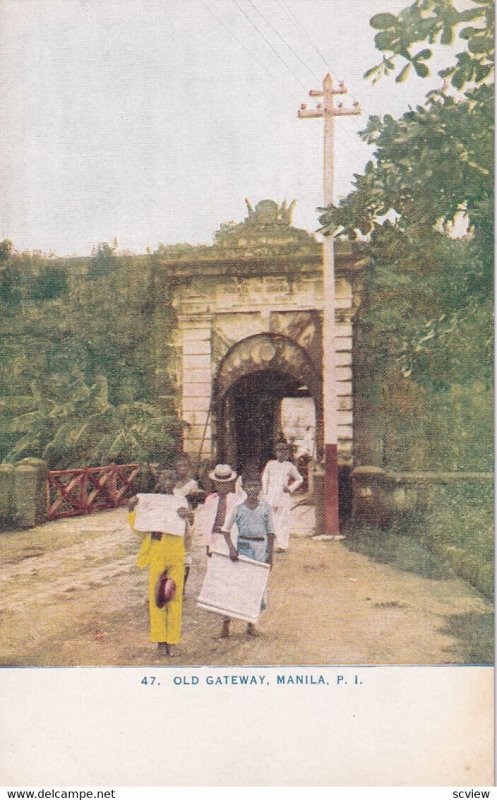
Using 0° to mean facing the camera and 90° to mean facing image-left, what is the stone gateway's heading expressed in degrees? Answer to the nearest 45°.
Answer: approximately 0°

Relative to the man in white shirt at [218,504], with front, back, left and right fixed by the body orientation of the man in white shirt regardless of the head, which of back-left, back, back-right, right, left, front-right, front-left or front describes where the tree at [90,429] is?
back-right

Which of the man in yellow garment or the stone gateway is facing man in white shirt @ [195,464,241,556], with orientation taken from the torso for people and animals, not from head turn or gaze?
the stone gateway

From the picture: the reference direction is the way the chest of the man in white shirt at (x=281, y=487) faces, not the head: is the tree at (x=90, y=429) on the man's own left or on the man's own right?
on the man's own right

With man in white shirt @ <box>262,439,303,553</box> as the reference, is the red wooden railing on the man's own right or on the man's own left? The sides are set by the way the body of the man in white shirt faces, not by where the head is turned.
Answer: on the man's own right
